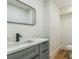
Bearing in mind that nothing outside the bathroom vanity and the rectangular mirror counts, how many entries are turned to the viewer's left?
0

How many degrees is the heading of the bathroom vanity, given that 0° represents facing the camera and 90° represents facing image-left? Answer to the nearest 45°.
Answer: approximately 315°

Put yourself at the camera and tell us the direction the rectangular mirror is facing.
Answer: facing the viewer and to the right of the viewer

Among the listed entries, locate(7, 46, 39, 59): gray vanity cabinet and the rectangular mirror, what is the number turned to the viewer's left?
0
